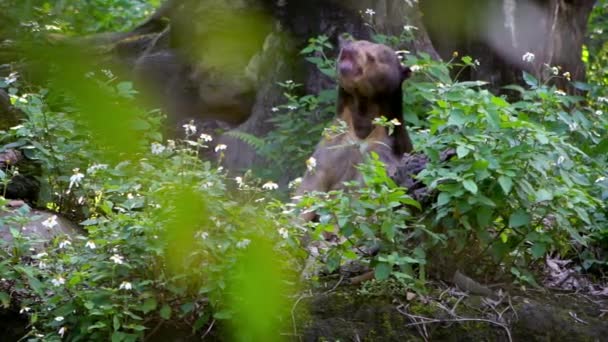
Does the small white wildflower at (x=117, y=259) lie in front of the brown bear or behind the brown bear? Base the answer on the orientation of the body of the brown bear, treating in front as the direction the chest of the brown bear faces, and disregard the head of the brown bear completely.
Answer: in front

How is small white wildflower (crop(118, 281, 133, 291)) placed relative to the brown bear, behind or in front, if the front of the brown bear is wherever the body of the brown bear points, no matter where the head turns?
in front

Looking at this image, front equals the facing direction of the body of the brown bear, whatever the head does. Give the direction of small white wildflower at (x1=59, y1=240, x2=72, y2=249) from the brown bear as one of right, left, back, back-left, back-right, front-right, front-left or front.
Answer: front
